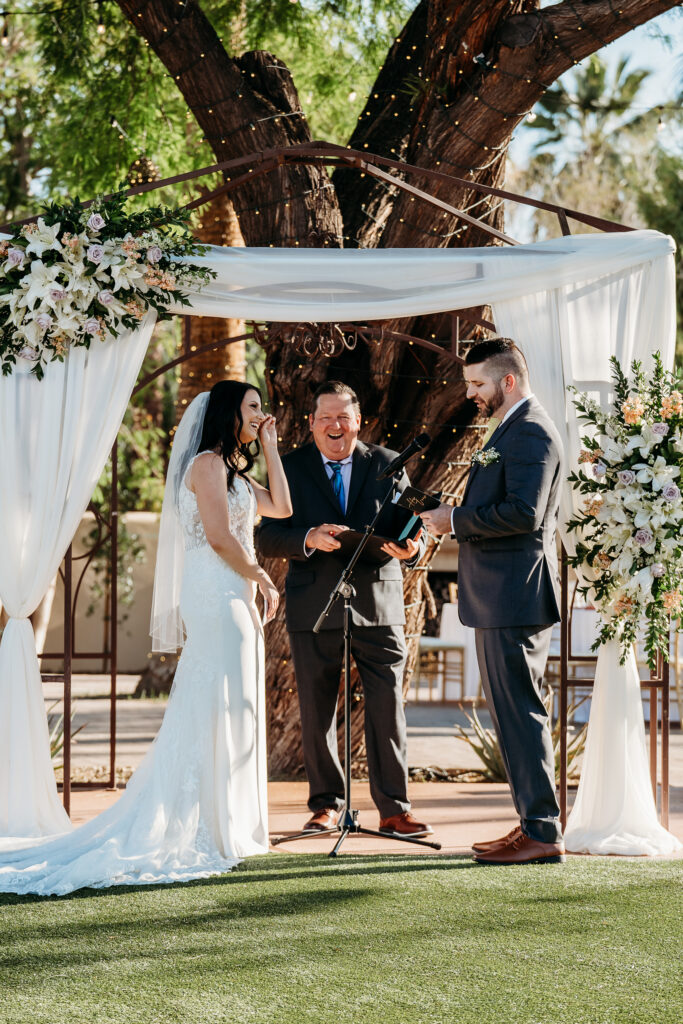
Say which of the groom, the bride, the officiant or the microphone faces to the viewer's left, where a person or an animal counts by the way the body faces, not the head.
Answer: the groom

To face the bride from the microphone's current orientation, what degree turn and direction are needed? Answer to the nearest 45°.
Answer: approximately 135° to its left

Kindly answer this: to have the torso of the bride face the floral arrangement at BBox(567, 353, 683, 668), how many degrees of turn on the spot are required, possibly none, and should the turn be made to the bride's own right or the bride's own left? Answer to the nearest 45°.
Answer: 0° — they already face it

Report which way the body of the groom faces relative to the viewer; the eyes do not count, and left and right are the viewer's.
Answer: facing to the left of the viewer

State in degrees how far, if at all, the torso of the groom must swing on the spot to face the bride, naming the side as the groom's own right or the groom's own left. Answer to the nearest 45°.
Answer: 0° — they already face them

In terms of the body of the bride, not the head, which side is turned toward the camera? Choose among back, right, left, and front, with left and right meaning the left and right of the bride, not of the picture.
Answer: right

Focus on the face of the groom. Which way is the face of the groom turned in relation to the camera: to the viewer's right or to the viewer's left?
to the viewer's left

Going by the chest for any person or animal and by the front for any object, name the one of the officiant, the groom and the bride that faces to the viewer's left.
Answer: the groom

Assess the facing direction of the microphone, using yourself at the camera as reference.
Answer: facing to the right of the viewer

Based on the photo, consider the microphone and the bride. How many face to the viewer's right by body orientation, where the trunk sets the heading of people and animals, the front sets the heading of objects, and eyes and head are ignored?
2

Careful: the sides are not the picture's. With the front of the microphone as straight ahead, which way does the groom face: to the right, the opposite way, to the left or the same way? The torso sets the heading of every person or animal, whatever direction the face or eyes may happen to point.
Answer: the opposite way
